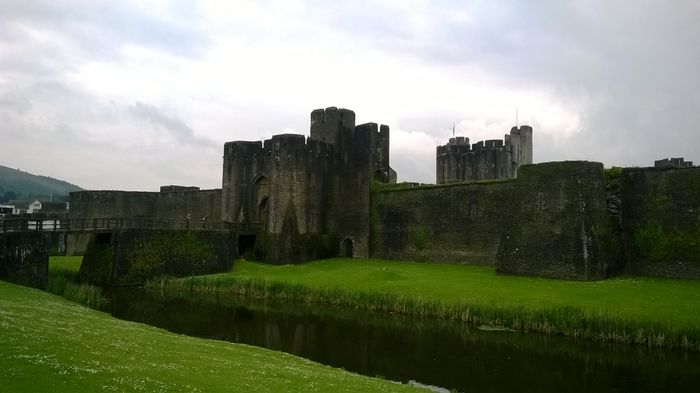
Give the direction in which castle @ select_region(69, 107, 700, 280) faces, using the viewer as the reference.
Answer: facing the viewer and to the left of the viewer
